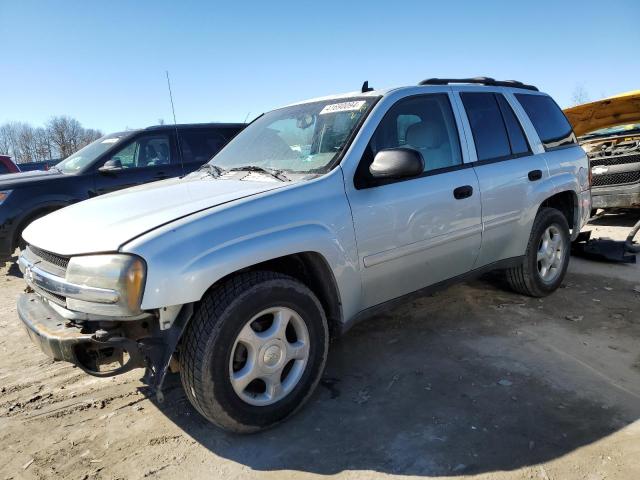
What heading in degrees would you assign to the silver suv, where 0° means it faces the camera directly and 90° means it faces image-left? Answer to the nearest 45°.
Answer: approximately 45°

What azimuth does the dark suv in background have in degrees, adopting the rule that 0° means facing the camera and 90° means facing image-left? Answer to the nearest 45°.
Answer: approximately 45°

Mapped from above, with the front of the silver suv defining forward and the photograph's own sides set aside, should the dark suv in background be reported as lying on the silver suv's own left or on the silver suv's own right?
on the silver suv's own right

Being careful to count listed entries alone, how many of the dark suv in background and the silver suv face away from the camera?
0
